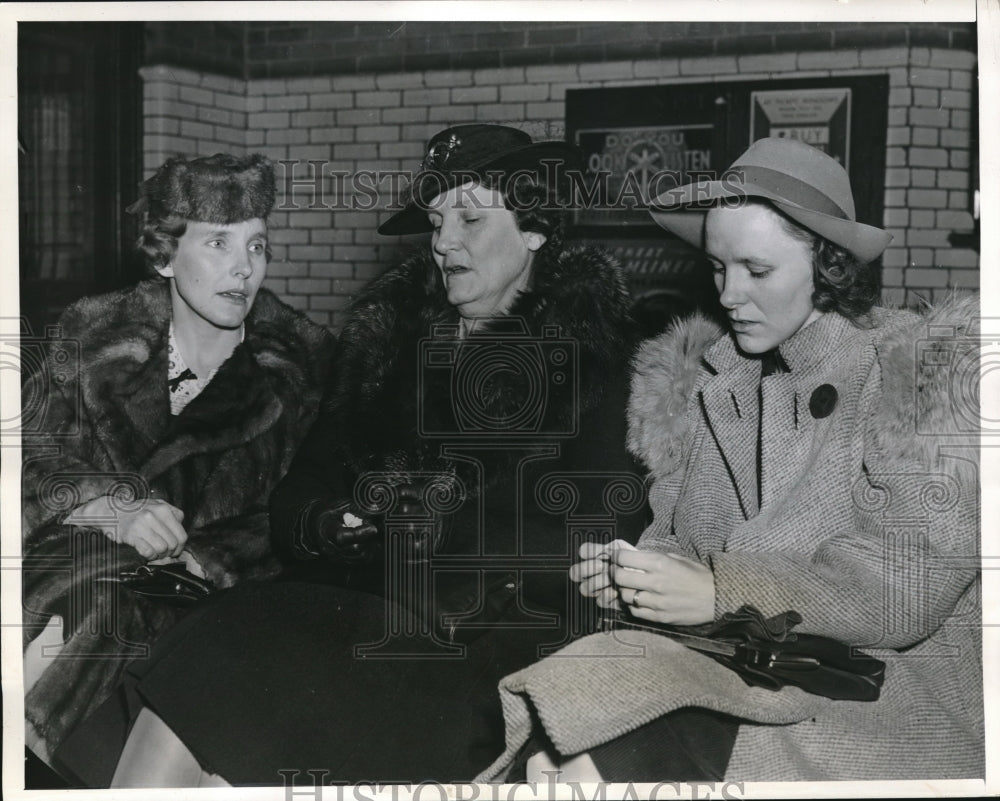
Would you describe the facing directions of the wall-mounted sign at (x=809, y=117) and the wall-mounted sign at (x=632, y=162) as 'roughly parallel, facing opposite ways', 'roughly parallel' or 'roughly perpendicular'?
roughly parallel

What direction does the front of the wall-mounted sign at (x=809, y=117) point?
toward the camera

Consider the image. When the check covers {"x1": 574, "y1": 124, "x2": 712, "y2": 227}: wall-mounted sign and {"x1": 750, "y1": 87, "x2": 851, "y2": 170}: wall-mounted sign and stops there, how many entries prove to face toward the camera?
2

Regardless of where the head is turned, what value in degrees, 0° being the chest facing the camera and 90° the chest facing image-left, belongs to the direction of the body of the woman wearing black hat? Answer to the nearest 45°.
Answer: approximately 45°

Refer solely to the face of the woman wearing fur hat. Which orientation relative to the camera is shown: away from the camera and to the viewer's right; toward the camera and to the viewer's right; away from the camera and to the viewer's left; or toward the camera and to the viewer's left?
toward the camera and to the viewer's right

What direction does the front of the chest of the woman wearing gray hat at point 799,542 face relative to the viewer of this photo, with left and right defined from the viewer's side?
facing the viewer and to the left of the viewer

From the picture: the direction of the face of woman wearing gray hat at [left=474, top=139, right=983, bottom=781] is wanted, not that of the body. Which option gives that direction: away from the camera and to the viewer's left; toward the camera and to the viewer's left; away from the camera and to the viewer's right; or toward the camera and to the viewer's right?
toward the camera and to the viewer's left

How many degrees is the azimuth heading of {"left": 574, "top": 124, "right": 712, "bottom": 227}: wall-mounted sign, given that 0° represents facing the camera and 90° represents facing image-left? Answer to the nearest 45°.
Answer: approximately 0°

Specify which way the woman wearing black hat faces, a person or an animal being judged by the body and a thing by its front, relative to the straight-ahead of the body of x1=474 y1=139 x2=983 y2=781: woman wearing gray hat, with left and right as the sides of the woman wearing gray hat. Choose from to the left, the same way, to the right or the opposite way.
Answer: the same way

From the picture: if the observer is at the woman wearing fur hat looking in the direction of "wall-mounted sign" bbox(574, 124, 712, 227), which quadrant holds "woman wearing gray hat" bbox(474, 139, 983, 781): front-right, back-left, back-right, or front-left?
front-right

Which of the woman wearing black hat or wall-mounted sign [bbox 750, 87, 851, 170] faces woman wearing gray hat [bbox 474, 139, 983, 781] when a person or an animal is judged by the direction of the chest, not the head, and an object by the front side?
the wall-mounted sign

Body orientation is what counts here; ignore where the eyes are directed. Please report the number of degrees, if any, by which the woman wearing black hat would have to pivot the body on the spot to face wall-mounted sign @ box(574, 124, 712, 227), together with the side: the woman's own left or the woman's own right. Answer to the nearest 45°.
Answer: approximately 180°

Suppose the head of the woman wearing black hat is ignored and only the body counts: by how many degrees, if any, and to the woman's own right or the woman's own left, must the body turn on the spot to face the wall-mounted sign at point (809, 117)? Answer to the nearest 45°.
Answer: approximately 180°

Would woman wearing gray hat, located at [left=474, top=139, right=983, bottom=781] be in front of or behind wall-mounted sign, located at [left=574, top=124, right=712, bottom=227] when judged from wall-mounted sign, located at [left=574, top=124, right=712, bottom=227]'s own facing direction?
in front

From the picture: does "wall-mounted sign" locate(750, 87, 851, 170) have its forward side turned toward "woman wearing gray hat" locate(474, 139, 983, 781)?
yes

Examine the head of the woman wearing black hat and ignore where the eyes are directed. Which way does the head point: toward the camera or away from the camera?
toward the camera

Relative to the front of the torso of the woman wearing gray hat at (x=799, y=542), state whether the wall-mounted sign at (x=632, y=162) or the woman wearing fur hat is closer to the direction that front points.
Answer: the woman wearing fur hat

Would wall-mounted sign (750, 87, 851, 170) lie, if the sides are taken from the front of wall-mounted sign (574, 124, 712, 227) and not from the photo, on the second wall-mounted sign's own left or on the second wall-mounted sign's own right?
on the second wall-mounted sign's own left

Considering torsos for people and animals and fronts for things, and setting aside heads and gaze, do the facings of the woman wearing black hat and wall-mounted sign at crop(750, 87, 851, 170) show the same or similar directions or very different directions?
same or similar directions

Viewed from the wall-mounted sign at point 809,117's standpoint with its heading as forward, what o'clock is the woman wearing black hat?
The woman wearing black hat is roughly at 1 o'clock from the wall-mounted sign.
